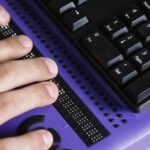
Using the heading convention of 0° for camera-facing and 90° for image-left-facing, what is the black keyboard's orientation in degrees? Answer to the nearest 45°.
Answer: approximately 45°

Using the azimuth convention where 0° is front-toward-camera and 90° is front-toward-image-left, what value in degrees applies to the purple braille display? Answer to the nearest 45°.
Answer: approximately 45°
